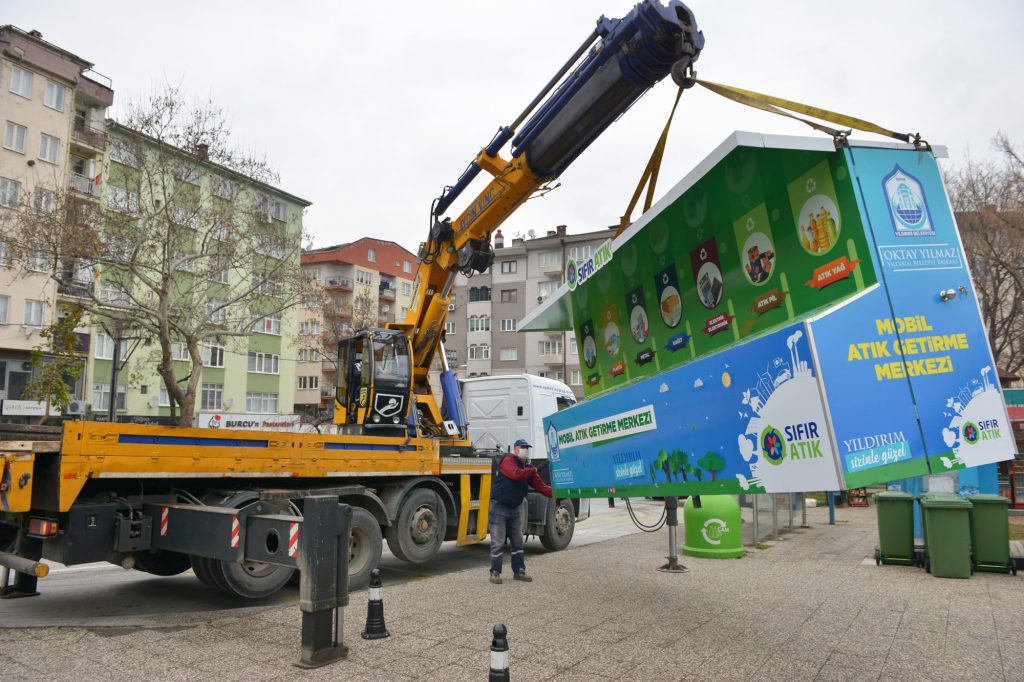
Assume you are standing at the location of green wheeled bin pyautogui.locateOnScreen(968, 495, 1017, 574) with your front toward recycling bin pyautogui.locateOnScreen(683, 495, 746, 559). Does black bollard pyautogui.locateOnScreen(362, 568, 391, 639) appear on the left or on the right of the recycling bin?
left

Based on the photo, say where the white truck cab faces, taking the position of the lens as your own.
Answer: facing away from the viewer and to the right of the viewer

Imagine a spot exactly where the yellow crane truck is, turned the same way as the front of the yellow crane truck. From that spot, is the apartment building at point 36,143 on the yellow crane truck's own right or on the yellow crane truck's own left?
on the yellow crane truck's own left

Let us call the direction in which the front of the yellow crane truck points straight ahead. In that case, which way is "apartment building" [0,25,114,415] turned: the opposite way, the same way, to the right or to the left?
to the right

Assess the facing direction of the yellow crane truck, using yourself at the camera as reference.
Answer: facing away from the viewer and to the right of the viewer

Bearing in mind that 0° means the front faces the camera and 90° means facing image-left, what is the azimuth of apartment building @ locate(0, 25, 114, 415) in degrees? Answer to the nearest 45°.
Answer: approximately 315°

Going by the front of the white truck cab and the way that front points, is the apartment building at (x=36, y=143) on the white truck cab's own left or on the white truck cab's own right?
on the white truck cab's own left
